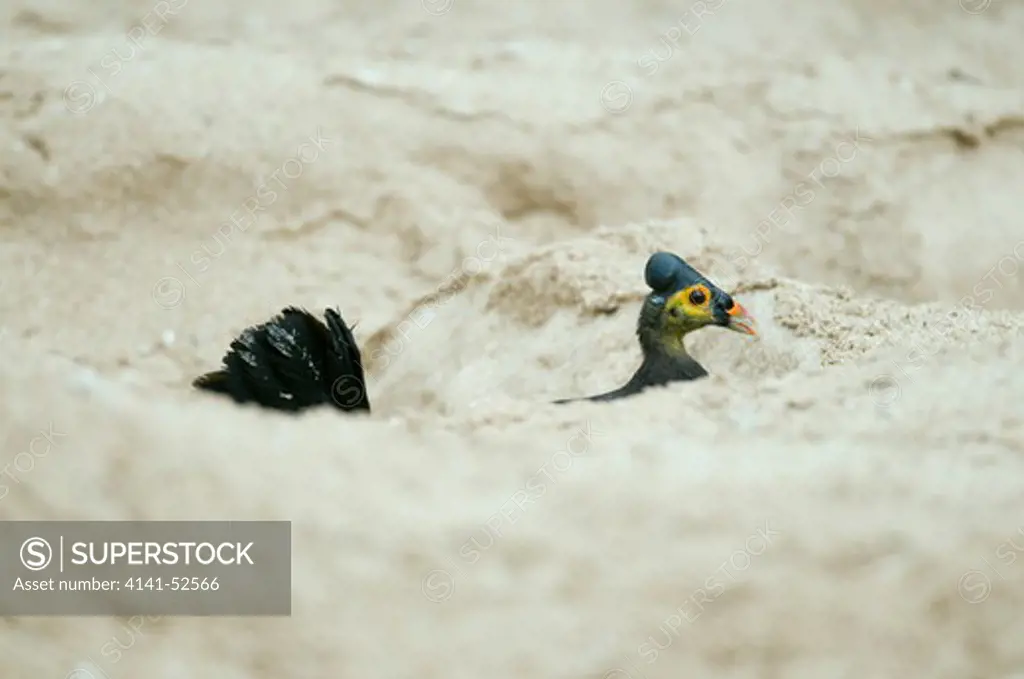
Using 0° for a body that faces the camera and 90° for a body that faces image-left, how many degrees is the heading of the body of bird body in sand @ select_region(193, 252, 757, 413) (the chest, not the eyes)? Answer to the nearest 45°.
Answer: approximately 270°
